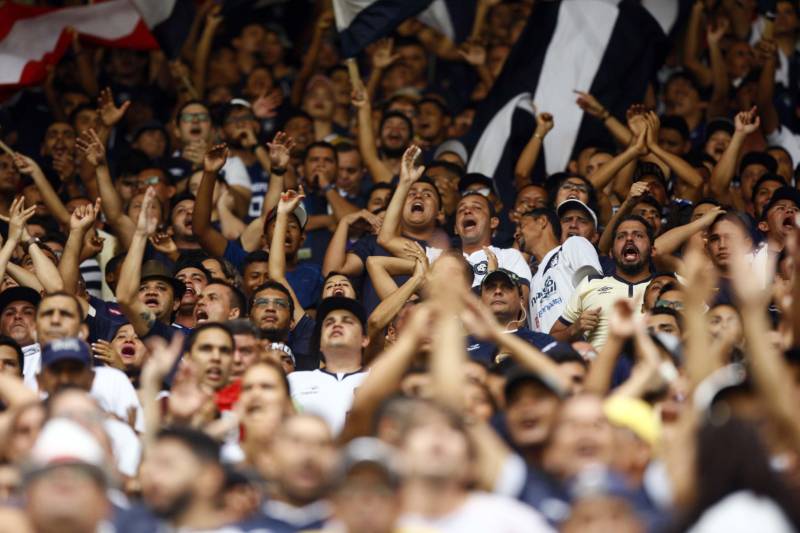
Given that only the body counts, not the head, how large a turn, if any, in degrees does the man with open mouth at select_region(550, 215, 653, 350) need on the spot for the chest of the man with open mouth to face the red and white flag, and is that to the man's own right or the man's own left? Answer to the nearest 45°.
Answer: approximately 90° to the man's own right

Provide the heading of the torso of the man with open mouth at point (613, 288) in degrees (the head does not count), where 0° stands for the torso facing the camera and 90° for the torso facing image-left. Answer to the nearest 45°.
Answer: approximately 0°
